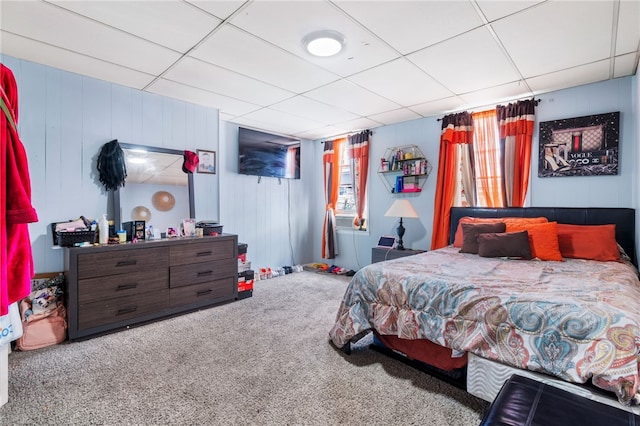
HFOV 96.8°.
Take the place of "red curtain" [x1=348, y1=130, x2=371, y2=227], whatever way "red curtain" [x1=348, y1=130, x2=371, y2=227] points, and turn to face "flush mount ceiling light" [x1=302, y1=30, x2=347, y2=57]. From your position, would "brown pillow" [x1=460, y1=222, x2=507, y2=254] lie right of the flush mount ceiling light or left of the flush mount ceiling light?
left

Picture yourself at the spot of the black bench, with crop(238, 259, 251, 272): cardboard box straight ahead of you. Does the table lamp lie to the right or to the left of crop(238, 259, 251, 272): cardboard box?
right

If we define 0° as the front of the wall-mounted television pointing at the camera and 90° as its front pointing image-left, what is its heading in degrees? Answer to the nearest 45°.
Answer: approximately 315°

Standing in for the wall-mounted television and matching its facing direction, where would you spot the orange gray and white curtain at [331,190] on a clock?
The orange gray and white curtain is roughly at 10 o'clock from the wall-mounted television.

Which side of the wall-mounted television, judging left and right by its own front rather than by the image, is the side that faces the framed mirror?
right
